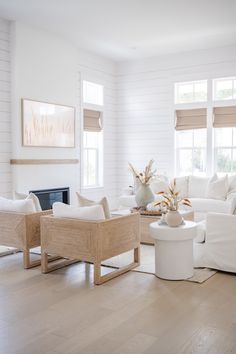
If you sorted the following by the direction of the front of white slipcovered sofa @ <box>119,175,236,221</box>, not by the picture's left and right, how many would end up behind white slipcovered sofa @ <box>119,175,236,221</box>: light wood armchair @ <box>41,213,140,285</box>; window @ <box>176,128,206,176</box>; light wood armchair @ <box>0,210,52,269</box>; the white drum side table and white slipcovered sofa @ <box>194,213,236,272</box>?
1

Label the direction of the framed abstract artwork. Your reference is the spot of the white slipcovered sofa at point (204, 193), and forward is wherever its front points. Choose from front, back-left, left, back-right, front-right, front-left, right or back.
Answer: right

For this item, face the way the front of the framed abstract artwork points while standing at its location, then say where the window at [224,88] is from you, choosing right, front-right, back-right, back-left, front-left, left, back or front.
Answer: front-left

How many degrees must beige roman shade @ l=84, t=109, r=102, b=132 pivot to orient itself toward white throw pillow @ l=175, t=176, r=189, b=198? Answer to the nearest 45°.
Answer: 0° — it already faces it

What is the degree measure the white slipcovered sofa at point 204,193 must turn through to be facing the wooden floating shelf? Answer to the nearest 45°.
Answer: approximately 90° to its right

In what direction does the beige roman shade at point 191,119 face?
toward the camera

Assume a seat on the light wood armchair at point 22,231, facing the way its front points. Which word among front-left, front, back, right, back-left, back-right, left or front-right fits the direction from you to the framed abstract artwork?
front-left

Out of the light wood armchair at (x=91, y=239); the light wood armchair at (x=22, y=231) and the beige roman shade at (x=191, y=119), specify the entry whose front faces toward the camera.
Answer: the beige roman shade

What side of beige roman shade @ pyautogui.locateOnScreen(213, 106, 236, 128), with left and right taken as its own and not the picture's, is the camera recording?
front

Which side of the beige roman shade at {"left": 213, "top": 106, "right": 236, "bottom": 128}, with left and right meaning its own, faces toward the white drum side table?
front

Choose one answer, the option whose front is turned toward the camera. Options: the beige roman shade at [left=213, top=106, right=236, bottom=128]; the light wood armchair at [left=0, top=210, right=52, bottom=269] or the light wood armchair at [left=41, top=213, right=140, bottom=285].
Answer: the beige roman shade
